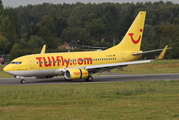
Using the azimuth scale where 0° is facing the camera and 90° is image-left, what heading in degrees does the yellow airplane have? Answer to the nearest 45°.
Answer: approximately 45°
